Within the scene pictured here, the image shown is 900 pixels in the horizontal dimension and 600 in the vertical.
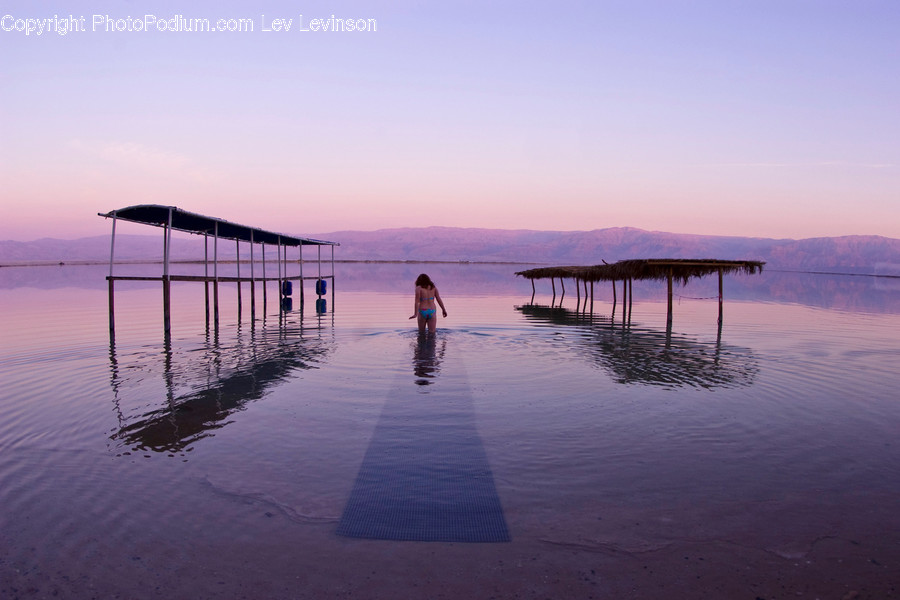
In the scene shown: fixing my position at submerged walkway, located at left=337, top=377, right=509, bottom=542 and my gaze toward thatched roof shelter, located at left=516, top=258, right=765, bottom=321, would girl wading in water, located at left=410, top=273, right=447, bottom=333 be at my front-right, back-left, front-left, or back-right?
front-left

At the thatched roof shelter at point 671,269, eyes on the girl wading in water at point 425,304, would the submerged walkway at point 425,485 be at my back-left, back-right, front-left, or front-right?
front-left

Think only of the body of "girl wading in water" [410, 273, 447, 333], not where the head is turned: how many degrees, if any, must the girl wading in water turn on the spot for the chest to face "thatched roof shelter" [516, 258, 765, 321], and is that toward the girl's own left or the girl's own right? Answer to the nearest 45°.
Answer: approximately 45° to the girl's own right

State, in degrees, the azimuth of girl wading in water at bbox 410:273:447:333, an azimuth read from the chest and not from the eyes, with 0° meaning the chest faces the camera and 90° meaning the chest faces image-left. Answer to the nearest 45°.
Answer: approximately 180°

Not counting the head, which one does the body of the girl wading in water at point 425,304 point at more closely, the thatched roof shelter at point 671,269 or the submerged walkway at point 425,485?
the thatched roof shelter

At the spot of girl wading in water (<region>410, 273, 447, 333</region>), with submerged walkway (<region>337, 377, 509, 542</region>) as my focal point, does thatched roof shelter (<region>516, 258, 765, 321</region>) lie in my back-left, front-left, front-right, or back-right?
back-left

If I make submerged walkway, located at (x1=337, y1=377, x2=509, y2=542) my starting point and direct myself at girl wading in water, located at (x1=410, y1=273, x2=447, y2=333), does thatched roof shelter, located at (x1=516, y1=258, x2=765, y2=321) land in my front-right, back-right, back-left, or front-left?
front-right

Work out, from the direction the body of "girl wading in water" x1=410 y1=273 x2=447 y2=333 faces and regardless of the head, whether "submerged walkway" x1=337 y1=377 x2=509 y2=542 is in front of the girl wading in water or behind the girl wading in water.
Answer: behind

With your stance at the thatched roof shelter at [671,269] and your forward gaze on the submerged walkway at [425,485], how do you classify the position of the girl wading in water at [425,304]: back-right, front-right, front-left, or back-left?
front-right
